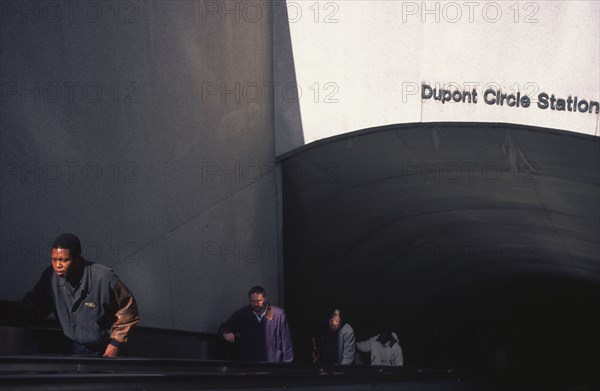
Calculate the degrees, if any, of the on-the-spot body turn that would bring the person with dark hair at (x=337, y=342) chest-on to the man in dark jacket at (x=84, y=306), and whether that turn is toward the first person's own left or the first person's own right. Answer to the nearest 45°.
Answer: approximately 45° to the first person's own left

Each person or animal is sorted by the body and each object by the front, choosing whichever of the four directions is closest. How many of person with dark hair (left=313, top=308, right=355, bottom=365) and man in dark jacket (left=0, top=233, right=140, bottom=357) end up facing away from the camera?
0

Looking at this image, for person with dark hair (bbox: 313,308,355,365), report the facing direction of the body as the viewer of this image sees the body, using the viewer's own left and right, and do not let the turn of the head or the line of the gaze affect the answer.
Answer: facing the viewer and to the left of the viewer

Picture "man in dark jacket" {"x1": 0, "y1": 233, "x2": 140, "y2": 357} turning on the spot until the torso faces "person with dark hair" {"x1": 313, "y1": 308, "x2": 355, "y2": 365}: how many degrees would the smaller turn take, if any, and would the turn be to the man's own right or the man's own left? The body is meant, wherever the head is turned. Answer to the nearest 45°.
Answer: approximately 180°

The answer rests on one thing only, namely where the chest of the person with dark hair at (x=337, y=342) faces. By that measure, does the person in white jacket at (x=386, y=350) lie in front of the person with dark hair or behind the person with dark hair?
behind
